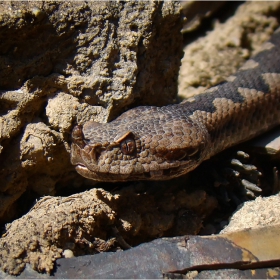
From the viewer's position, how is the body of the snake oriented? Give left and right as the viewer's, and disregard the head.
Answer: facing to the left of the viewer
